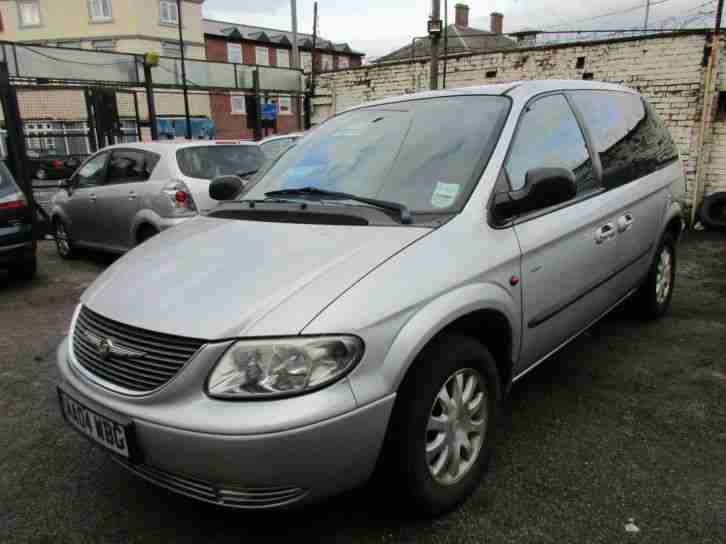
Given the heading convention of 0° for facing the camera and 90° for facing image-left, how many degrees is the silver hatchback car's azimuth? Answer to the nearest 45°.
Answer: approximately 135°

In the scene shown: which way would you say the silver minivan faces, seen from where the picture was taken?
facing the viewer and to the left of the viewer

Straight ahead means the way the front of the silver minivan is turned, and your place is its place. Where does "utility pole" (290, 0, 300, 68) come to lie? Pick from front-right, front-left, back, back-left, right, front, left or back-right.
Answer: back-right

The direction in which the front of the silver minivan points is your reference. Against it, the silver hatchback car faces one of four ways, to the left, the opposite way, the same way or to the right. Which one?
to the right

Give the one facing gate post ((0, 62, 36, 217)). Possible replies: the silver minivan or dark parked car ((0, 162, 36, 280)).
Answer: the dark parked car

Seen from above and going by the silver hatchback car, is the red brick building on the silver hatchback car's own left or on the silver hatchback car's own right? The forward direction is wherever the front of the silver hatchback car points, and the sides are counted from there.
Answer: on the silver hatchback car's own right

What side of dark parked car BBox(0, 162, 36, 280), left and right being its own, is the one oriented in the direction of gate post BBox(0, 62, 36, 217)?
front

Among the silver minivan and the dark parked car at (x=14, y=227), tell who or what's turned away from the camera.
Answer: the dark parked car

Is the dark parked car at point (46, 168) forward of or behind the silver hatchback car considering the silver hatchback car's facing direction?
forward

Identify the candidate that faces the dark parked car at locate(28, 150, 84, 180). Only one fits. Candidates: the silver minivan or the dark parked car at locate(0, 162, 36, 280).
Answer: the dark parked car at locate(0, 162, 36, 280)

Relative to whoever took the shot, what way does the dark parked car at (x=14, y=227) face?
facing away from the viewer

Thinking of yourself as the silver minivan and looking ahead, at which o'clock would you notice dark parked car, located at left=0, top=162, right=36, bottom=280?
The dark parked car is roughly at 3 o'clock from the silver minivan.

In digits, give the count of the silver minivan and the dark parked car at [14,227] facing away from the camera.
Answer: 1

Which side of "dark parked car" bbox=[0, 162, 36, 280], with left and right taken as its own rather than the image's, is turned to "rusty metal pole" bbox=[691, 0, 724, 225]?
right

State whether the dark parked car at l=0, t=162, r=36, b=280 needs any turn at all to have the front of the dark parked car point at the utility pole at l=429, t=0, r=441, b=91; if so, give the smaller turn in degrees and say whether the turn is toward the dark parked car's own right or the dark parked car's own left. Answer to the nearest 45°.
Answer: approximately 90° to the dark parked car's own right
